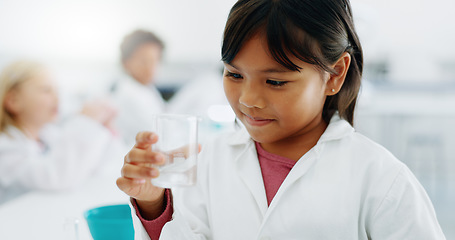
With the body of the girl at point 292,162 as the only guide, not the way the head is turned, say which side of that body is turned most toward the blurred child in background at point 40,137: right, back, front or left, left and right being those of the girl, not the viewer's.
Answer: right

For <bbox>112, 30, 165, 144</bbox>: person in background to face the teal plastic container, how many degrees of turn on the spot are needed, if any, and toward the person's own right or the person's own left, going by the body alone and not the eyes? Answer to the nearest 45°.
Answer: approximately 45° to the person's own right

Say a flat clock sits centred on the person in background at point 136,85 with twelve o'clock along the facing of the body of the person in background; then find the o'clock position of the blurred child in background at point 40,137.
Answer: The blurred child in background is roughly at 2 o'clock from the person in background.
